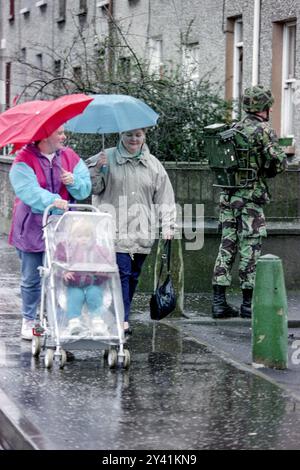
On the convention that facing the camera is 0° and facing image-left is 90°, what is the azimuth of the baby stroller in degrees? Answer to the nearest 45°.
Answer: approximately 0°

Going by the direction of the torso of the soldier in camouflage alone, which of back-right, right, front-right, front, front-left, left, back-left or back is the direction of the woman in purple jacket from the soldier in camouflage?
back

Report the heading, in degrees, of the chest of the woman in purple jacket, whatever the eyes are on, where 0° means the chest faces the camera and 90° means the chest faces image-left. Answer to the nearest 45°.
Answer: approximately 315°

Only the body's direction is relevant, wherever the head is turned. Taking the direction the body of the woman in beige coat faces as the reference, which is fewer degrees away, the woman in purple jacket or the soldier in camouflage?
the woman in purple jacket

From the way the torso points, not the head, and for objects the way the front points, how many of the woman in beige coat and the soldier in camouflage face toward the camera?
1

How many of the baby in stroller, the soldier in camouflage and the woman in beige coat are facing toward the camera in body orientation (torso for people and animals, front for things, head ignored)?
2

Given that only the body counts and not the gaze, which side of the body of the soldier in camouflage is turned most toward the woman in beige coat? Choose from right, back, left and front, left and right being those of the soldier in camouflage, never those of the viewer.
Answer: back

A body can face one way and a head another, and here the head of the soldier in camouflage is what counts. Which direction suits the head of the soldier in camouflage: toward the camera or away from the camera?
away from the camera

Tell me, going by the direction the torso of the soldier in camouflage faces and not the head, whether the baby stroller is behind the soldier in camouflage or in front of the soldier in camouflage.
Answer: behind

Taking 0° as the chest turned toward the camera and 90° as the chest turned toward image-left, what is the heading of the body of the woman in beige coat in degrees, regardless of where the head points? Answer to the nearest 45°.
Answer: approximately 0°
